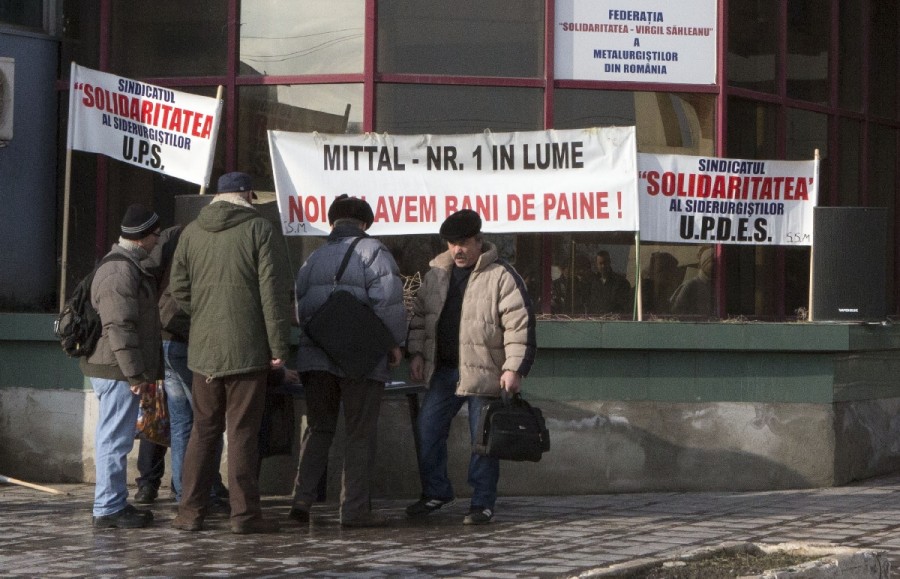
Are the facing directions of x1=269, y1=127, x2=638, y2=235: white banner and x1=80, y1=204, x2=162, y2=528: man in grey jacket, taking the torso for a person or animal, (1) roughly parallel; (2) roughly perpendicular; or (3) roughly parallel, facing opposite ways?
roughly perpendicular

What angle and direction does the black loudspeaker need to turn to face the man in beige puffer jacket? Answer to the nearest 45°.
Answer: approximately 45° to its right

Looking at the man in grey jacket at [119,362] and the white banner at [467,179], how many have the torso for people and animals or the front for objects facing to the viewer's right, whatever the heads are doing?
1

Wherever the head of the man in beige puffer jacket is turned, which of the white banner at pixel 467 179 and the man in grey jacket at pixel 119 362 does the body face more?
the man in grey jacket

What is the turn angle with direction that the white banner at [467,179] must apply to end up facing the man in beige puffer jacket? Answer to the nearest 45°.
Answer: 0° — it already faces them

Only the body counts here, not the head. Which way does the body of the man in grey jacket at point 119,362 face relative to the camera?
to the viewer's right

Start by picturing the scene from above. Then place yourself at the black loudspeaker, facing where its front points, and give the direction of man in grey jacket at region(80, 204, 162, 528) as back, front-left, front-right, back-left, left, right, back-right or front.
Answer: front-right

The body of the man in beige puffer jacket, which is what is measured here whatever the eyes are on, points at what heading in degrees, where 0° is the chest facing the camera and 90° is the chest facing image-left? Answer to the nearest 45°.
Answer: approximately 45°

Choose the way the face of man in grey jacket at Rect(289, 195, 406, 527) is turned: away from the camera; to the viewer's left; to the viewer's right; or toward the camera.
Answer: away from the camera

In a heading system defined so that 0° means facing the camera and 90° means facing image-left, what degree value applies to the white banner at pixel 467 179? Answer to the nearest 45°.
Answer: approximately 0°

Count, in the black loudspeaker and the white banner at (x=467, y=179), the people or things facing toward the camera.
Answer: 2
